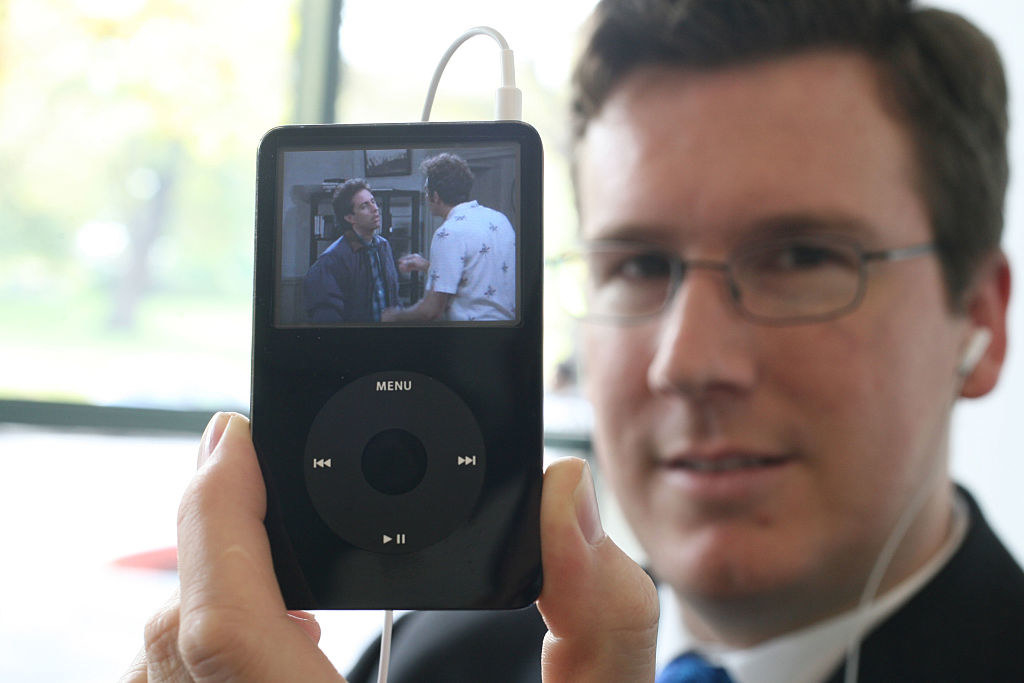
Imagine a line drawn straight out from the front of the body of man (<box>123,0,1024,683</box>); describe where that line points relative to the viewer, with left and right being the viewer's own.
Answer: facing the viewer and to the left of the viewer
